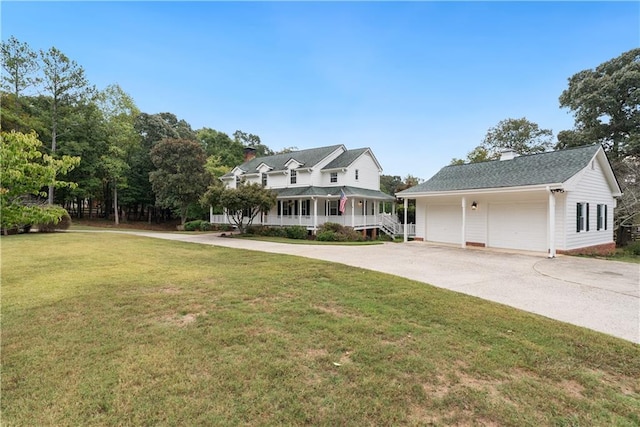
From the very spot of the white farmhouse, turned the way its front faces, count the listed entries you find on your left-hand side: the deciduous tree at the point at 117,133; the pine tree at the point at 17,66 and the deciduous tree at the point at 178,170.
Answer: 0

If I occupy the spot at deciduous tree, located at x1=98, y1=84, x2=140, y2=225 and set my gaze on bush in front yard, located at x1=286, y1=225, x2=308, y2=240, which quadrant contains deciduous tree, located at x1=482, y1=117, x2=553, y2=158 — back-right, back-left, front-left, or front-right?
front-left

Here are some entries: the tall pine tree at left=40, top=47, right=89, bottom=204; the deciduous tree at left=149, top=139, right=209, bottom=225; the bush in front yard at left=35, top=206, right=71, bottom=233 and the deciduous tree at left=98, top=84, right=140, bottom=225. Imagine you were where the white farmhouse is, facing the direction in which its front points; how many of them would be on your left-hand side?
0

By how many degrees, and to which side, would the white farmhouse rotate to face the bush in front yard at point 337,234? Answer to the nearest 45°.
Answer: approximately 45° to its left

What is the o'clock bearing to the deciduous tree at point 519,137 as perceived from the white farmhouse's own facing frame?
The deciduous tree is roughly at 7 o'clock from the white farmhouse.

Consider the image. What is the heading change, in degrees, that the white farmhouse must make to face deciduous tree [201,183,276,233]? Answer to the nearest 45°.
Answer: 0° — it already faces it

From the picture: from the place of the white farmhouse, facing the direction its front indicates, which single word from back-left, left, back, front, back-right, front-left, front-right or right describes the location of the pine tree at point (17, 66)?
front-right

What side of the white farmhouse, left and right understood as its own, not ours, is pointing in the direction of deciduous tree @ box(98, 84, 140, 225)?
right

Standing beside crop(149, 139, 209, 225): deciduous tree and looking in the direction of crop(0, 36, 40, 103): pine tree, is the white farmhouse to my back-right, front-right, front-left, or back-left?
back-left

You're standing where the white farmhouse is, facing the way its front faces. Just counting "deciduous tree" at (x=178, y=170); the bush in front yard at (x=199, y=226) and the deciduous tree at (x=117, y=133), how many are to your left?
0

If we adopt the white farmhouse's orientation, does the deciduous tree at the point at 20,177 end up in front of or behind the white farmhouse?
in front

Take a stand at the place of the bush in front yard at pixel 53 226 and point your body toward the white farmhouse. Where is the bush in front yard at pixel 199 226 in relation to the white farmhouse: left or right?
left

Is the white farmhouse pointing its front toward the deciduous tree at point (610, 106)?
no

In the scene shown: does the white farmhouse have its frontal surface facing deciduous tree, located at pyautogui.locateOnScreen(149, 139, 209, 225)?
no

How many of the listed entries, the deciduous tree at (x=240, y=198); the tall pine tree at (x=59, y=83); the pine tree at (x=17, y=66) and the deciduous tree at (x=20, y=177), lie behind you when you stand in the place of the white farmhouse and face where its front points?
0

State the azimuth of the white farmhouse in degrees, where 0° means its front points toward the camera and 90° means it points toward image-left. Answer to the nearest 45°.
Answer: approximately 45°

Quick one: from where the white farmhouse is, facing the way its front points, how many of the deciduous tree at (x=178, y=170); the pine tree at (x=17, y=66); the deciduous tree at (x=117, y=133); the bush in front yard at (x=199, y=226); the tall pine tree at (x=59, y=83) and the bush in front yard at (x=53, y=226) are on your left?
0

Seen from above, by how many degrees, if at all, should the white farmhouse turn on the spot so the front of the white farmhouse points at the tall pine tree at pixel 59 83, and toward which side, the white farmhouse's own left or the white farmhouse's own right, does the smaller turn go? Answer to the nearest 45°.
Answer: approximately 45° to the white farmhouse's own right
